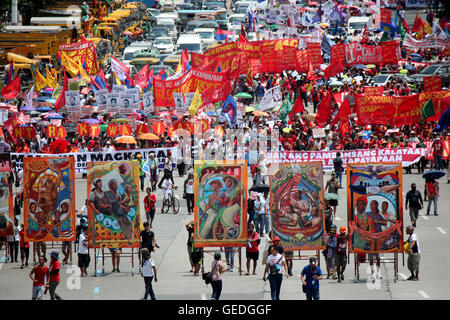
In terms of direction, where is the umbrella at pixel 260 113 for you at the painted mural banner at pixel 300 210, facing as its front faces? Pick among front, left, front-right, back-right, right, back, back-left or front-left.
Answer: back

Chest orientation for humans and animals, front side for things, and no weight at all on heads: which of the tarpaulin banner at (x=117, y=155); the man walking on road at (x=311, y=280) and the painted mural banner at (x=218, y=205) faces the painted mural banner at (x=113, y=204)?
the tarpaulin banner

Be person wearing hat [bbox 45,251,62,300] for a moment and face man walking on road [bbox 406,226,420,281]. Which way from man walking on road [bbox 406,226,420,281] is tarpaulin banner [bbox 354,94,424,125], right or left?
left

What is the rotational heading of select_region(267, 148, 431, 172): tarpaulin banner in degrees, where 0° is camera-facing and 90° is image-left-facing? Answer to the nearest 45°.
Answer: approximately 0°

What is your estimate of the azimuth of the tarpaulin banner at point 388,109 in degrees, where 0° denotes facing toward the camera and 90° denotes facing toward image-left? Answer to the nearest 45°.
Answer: approximately 0°

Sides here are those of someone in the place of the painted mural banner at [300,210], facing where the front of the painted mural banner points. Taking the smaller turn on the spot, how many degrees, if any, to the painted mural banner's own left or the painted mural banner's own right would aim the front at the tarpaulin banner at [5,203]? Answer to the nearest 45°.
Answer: approximately 90° to the painted mural banner's own right
